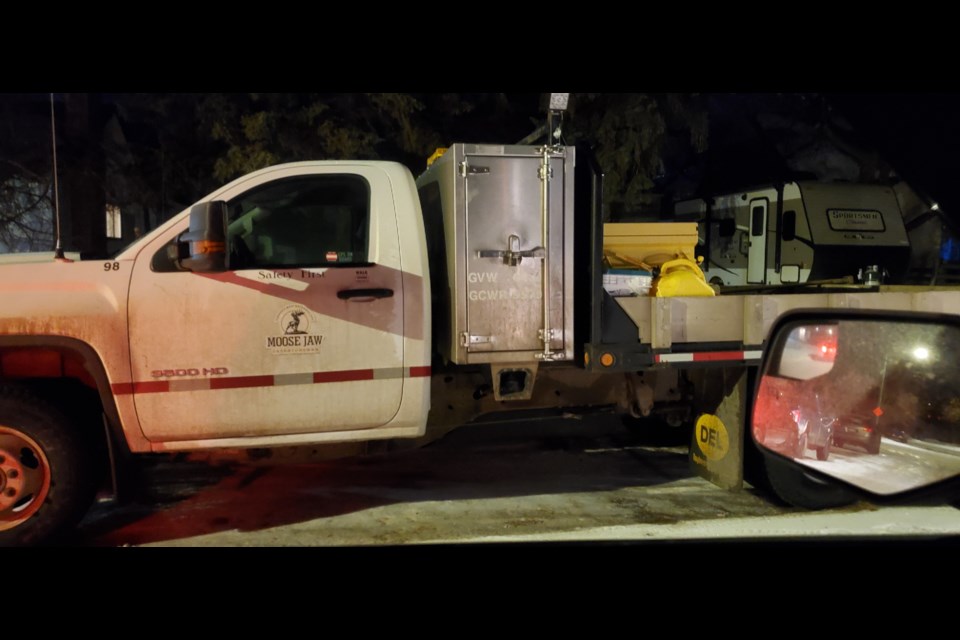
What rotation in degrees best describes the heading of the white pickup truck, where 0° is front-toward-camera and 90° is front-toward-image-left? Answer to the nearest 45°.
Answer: approximately 90°
